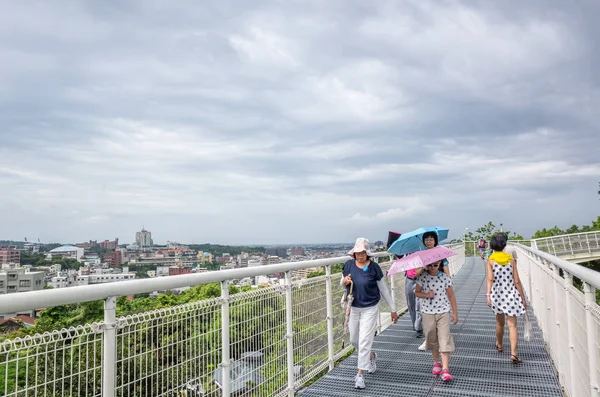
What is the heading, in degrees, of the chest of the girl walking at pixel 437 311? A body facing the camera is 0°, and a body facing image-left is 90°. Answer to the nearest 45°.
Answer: approximately 0°

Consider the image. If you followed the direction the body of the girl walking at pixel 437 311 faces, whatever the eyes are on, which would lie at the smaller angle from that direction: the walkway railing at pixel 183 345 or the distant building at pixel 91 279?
the walkway railing

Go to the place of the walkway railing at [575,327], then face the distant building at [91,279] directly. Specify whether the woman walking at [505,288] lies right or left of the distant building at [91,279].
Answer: right

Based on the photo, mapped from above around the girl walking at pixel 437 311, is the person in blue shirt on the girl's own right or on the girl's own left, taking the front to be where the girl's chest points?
on the girl's own right
